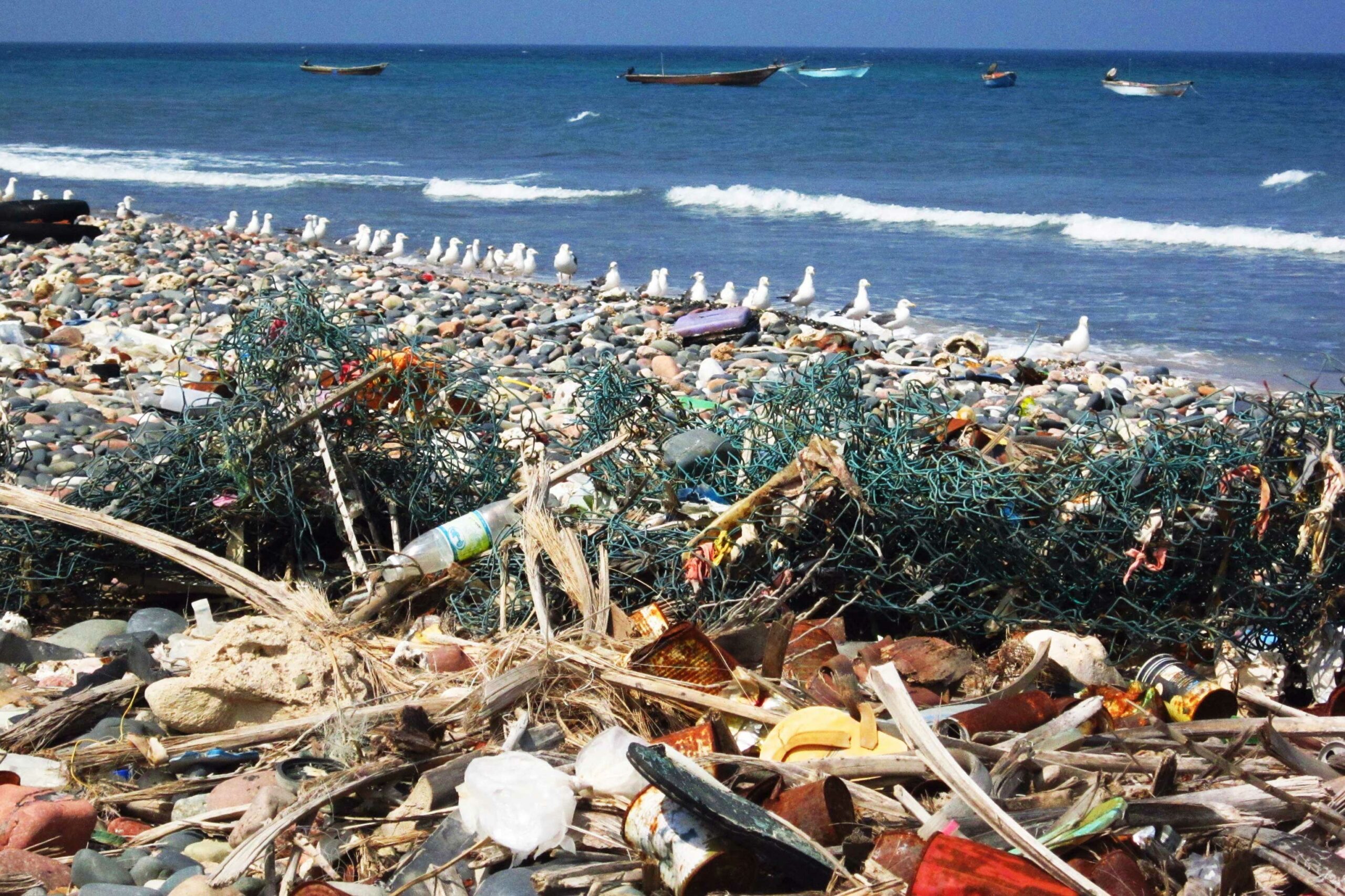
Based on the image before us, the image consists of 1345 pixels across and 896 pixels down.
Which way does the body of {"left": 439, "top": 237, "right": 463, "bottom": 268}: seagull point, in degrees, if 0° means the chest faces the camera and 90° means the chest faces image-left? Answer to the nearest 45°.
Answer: approximately 270°

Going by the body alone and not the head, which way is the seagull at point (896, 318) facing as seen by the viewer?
to the viewer's right

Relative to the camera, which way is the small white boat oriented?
to the viewer's right

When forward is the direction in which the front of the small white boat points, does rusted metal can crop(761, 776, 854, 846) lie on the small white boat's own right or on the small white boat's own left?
on the small white boat's own right

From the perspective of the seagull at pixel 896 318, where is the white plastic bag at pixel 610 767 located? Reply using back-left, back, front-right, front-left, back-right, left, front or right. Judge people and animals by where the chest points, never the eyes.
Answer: right
